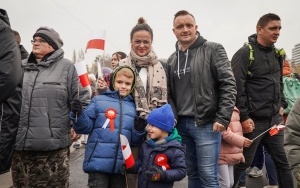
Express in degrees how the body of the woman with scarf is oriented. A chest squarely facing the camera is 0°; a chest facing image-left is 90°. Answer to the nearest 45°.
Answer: approximately 0°

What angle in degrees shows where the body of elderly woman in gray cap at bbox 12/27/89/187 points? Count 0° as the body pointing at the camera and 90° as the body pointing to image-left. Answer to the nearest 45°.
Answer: approximately 45°

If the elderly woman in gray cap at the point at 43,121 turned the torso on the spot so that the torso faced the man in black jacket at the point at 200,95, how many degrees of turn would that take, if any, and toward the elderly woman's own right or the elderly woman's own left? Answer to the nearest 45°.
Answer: approximately 135° to the elderly woman's own left

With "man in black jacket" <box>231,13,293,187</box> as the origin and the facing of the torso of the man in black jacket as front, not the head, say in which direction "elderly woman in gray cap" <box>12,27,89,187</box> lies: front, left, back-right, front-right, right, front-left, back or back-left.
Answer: right

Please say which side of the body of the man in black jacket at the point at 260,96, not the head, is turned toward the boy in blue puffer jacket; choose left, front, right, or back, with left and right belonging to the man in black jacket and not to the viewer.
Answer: right

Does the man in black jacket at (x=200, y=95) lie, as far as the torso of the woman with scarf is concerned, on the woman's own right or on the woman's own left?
on the woman's own left

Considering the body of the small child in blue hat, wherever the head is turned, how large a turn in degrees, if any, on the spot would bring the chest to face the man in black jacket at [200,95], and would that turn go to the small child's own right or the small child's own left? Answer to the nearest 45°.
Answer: approximately 180°

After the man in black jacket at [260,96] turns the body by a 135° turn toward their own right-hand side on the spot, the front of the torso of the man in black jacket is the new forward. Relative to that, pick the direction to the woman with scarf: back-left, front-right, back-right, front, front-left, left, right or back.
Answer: front-left
